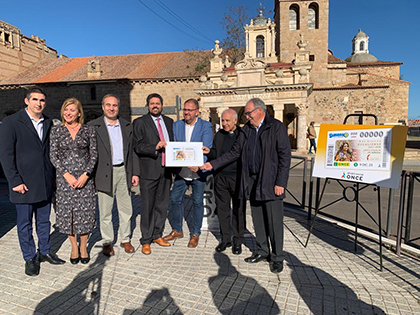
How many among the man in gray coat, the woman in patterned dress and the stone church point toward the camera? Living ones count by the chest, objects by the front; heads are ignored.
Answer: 3

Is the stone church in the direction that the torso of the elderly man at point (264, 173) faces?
no

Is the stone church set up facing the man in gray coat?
yes

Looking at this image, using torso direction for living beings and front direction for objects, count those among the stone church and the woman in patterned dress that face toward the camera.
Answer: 2

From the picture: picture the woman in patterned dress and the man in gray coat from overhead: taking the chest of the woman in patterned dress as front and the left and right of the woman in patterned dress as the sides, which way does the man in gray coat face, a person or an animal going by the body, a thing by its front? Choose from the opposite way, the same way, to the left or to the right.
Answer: the same way

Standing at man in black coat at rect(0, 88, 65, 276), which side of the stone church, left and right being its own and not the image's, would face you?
front

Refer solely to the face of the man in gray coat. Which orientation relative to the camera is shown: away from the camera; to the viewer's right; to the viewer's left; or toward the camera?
toward the camera

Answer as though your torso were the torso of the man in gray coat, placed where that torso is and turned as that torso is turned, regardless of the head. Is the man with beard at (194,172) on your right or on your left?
on your left

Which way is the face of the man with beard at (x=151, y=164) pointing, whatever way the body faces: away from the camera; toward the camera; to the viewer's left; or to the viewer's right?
toward the camera

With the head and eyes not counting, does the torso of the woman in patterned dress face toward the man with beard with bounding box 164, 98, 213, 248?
no

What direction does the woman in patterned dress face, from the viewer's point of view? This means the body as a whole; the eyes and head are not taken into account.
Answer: toward the camera

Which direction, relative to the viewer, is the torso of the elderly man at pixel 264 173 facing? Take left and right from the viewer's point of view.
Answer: facing the viewer and to the left of the viewer

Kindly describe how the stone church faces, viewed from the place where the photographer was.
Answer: facing the viewer
